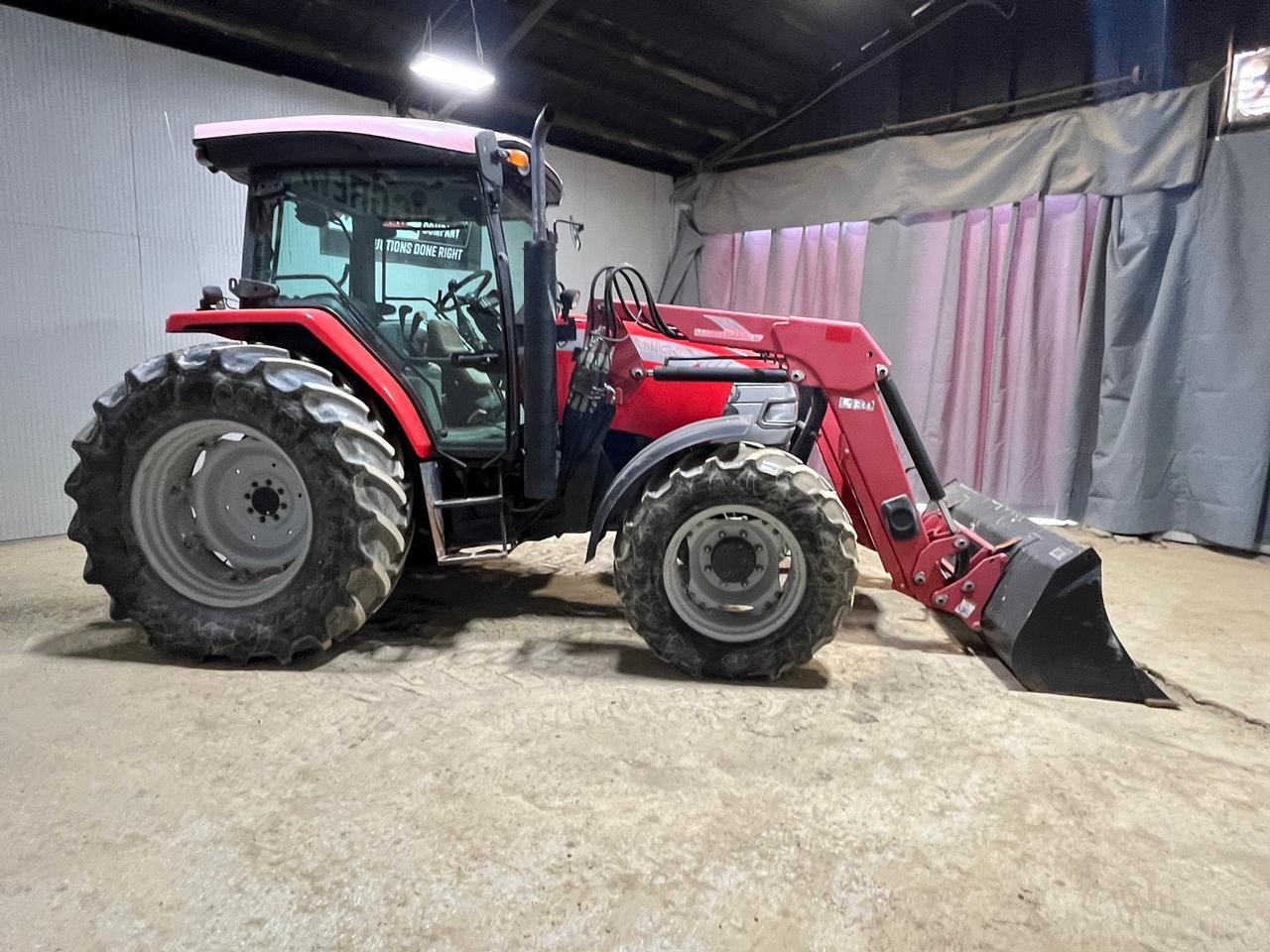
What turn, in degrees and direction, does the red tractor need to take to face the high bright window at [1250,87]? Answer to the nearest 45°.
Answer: approximately 45° to its left

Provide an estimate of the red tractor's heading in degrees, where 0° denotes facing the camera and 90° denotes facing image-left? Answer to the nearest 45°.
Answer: approximately 270°

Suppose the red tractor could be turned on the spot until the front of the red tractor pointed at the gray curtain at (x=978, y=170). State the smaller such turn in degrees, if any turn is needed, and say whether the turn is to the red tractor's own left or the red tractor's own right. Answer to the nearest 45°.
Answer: approximately 45° to the red tractor's own left

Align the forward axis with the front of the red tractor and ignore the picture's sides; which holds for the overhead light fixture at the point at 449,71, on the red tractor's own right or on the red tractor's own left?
on the red tractor's own left

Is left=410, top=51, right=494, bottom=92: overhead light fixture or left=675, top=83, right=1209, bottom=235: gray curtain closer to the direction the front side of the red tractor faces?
the gray curtain

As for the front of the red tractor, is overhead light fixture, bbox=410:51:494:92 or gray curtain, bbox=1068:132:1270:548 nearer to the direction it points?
the gray curtain

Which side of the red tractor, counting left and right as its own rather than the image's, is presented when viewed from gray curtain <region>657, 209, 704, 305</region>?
left

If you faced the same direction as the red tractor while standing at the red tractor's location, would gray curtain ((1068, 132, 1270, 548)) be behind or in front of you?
in front
